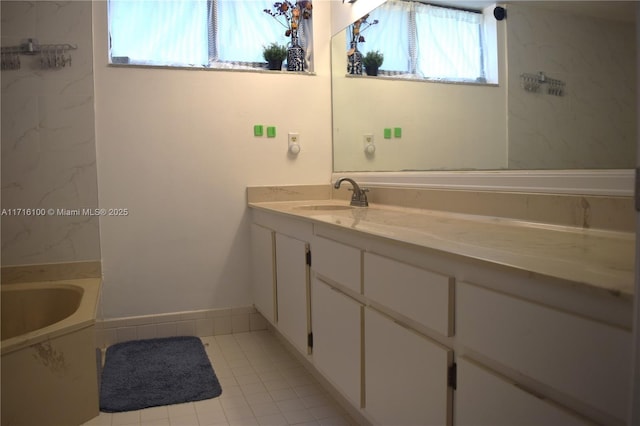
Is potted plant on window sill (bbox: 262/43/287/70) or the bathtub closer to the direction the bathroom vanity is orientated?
the bathtub

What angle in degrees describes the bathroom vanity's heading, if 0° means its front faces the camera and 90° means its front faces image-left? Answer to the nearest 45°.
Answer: approximately 45°

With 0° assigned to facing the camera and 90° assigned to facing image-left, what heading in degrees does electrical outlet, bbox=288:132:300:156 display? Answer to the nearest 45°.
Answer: approximately 0°

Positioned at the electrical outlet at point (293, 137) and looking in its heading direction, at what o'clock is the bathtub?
The bathtub is roughly at 1 o'clock from the electrical outlet.
